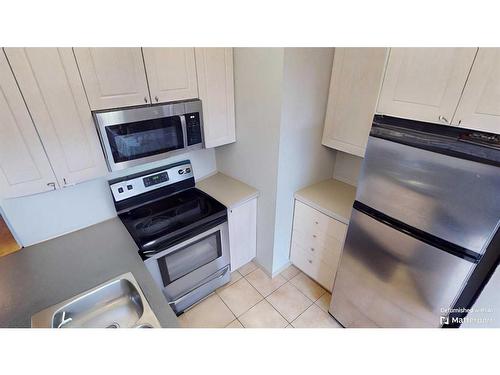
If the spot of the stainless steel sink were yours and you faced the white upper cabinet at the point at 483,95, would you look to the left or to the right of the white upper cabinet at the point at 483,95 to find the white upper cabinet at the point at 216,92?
left

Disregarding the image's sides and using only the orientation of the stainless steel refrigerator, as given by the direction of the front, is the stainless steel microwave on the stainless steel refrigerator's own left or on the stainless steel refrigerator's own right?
on the stainless steel refrigerator's own right

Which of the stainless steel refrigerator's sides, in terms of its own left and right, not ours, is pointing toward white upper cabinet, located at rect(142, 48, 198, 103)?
right

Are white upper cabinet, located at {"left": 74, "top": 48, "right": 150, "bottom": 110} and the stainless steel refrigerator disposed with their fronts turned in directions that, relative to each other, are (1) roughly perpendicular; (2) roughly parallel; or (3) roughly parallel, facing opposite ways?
roughly perpendicular

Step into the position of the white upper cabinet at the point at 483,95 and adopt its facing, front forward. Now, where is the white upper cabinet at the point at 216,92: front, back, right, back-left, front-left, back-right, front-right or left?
right

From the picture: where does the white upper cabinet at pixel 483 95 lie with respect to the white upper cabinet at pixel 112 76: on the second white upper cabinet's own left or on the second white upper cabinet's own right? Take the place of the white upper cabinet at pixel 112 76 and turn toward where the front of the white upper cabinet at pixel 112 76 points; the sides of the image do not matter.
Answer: on the second white upper cabinet's own left

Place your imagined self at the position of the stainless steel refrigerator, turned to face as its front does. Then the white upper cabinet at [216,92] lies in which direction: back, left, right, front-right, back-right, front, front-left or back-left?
right

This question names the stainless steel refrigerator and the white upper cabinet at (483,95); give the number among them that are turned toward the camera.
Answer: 2
